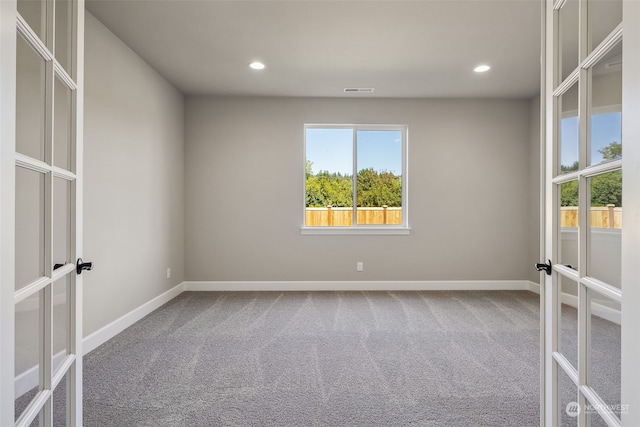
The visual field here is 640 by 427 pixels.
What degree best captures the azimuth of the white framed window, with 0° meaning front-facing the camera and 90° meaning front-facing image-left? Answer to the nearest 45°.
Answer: approximately 0°

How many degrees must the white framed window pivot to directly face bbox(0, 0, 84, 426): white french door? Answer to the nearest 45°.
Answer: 0° — it already faces it

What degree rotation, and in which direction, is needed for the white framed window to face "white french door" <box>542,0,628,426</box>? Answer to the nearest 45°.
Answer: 0° — it already faces it

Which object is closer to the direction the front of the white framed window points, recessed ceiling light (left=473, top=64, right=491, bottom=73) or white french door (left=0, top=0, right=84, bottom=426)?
the white french door
